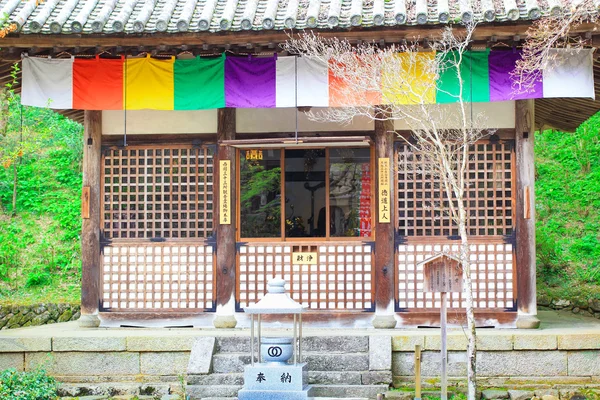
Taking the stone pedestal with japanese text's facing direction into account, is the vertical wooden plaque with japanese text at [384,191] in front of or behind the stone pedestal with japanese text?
behind

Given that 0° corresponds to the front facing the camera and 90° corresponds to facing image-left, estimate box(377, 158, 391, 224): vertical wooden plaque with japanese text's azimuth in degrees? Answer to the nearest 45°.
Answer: approximately 0°

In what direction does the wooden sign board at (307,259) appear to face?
toward the camera

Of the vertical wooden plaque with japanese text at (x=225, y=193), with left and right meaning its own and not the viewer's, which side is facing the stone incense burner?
front

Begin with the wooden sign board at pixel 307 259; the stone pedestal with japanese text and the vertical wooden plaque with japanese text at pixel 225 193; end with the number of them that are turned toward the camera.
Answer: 3

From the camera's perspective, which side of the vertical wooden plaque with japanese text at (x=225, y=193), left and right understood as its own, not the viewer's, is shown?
front

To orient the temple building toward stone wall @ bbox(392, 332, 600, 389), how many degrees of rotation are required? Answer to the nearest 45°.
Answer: approximately 90° to its left

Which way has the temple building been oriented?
toward the camera

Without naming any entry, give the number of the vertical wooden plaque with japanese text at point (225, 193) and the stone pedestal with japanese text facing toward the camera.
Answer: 2

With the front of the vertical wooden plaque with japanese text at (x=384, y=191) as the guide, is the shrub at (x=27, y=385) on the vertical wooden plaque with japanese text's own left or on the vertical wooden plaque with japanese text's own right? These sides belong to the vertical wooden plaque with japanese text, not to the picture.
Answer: on the vertical wooden plaque with japanese text's own right
